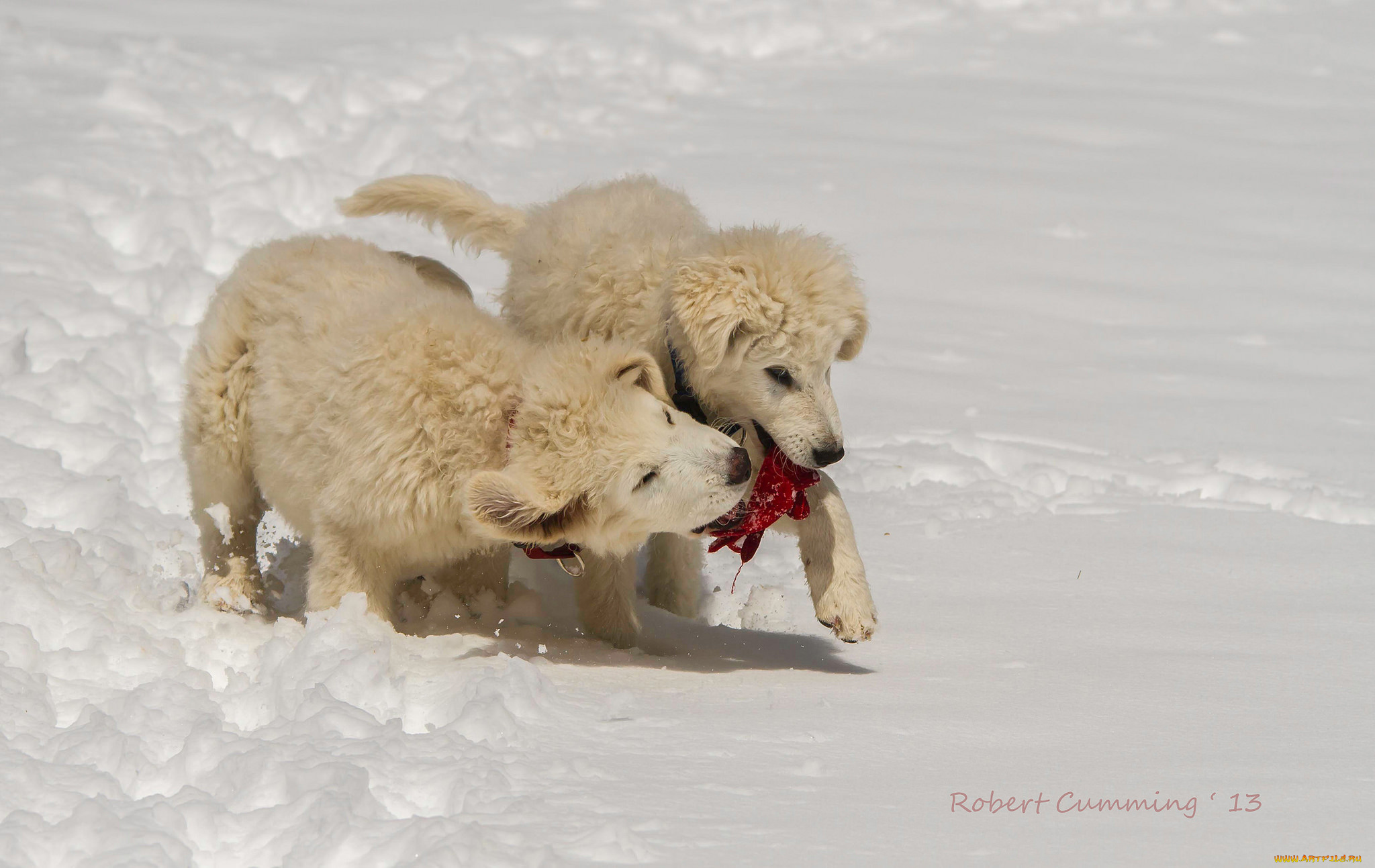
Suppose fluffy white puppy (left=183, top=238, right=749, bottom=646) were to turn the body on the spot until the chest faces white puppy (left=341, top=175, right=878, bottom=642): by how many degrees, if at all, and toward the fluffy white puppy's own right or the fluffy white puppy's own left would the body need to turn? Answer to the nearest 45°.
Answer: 0° — it already faces it

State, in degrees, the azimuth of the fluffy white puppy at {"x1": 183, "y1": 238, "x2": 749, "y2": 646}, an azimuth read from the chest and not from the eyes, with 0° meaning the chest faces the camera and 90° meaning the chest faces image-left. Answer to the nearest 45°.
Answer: approximately 270°

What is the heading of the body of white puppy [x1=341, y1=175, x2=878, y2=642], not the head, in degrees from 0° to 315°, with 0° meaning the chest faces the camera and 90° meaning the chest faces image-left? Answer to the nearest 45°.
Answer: approximately 315°

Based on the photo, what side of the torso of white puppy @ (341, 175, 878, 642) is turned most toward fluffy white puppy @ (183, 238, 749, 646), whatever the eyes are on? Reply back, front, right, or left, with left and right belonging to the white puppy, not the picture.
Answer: right
